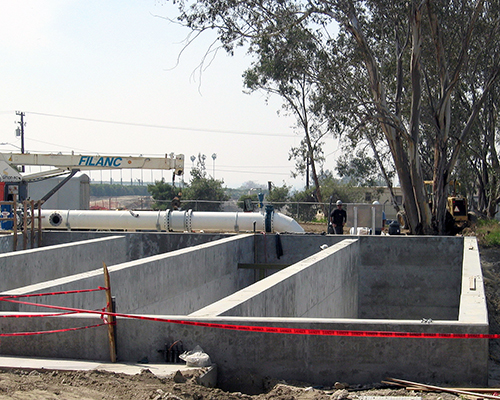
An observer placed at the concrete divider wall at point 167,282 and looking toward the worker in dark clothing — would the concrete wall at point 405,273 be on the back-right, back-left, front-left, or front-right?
front-right

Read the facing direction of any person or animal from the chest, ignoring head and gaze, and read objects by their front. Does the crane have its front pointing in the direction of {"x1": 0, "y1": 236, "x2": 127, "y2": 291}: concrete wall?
no

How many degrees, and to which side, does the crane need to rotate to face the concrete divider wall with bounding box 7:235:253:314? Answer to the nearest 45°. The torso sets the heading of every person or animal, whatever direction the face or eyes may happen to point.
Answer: approximately 90° to its right

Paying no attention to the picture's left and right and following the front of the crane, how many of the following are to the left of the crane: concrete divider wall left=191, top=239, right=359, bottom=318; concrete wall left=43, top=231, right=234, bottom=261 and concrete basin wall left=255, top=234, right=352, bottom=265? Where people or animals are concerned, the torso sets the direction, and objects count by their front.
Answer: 0

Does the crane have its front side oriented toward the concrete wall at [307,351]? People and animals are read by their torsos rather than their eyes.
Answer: no

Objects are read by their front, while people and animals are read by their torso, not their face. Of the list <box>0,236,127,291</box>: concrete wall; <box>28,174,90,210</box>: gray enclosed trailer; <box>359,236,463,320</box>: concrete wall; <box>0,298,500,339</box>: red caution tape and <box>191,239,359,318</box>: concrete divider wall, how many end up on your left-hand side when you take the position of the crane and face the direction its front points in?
1

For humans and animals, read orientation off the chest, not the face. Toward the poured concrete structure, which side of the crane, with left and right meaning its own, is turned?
right

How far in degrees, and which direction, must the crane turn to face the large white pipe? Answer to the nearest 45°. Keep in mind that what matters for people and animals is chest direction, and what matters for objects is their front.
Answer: approximately 45° to its right

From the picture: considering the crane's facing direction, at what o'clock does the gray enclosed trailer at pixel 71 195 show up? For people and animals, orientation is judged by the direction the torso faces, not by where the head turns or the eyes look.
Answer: The gray enclosed trailer is roughly at 9 o'clock from the crane.

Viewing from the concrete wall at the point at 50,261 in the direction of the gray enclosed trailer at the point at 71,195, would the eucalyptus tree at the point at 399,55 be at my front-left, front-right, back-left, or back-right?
front-right

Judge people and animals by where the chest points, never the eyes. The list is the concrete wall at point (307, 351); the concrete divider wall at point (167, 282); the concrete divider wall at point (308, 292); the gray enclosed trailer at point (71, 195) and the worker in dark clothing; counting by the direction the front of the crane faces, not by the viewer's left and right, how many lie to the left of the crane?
1

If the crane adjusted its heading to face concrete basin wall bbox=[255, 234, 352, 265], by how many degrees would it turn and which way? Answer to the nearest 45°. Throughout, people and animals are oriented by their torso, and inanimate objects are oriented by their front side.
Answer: approximately 45° to its right

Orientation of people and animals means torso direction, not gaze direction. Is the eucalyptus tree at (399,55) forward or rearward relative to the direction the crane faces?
forward

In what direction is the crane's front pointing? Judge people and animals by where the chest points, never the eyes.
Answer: to the viewer's right

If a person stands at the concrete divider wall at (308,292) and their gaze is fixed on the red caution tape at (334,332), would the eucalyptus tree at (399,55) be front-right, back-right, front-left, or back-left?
back-left

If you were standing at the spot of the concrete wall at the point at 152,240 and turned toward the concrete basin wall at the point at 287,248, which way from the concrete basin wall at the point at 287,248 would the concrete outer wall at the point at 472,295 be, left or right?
right

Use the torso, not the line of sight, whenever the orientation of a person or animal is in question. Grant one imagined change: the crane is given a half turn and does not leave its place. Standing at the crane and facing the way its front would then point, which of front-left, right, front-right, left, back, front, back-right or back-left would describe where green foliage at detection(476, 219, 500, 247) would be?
back

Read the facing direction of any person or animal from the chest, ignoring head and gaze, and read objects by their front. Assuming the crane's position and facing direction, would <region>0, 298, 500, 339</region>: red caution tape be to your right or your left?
on your right
